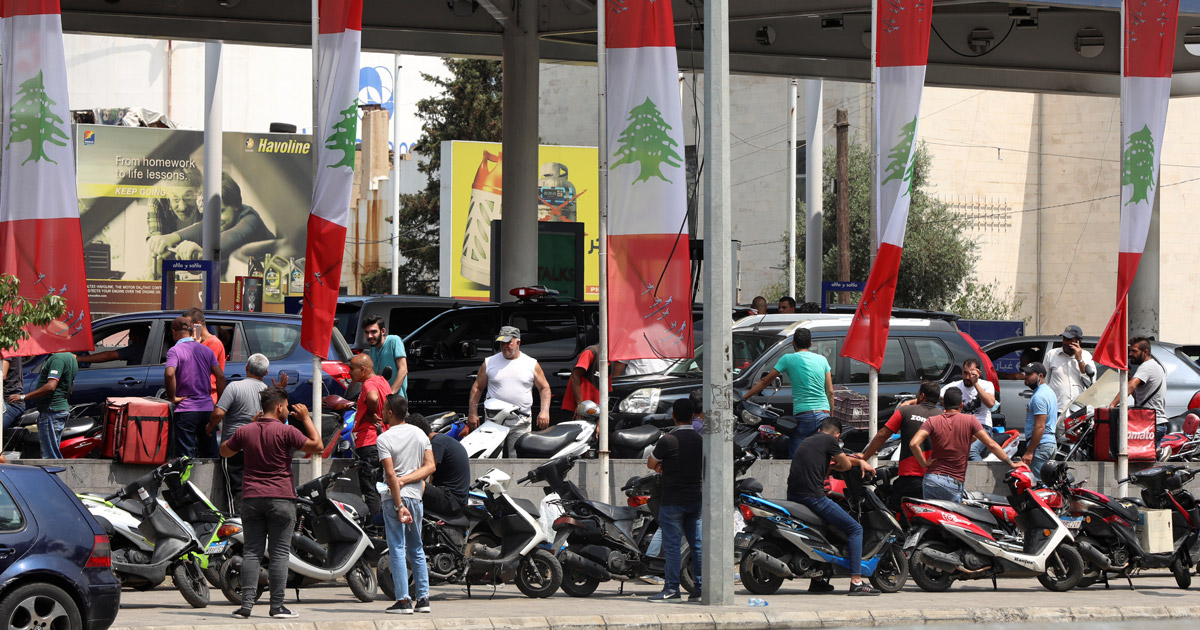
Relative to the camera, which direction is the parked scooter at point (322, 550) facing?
to the viewer's right

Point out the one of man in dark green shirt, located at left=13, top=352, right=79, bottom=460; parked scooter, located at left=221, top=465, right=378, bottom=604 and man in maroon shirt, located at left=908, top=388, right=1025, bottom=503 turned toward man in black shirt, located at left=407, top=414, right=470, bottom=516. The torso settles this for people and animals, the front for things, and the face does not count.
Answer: the parked scooter

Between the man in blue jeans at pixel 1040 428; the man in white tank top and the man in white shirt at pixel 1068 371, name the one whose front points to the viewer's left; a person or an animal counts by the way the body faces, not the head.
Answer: the man in blue jeans

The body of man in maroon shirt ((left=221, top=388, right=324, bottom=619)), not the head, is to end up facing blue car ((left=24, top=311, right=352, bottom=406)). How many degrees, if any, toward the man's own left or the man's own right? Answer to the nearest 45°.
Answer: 0° — they already face it

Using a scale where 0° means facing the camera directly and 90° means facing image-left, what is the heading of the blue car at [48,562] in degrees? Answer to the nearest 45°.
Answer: approximately 90°

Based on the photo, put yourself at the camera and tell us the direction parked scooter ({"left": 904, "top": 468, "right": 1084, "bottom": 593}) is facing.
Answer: facing to the right of the viewer

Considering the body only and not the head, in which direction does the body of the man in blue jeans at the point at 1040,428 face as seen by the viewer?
to the viewer's left

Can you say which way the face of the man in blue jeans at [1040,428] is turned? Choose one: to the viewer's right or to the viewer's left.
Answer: to the viewer's left

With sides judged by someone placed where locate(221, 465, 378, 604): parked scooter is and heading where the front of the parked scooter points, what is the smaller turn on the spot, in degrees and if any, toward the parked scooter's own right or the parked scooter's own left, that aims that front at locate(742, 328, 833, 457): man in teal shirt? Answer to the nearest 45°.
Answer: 0° — it already faces them

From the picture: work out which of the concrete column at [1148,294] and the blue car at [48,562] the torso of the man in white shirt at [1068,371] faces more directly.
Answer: the blue car

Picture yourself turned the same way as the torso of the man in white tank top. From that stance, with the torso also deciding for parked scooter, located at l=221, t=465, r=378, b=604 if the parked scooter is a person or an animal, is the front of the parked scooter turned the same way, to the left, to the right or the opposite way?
to the left
